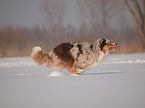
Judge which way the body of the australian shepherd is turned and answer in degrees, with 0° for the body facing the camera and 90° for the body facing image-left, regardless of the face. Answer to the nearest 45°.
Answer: approximately 270°
